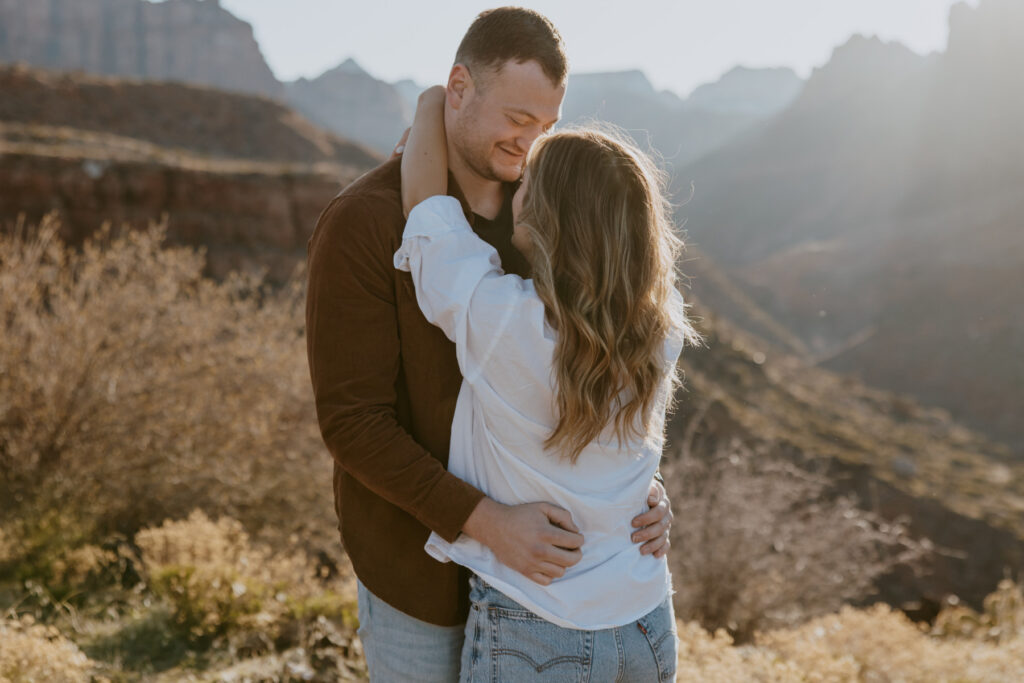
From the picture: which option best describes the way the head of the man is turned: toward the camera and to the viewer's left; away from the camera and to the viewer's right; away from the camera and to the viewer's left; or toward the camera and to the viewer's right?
toward the camera and to the viewer's right

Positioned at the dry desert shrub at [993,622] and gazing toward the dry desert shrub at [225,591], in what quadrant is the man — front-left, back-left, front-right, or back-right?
front-left

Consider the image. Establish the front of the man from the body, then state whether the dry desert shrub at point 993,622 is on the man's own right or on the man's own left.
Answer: on the man's own left

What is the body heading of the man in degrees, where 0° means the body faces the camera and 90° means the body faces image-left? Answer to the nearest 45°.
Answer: approximately 315°

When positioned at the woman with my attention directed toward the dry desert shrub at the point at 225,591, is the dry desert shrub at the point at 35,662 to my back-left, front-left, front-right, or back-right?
front-left

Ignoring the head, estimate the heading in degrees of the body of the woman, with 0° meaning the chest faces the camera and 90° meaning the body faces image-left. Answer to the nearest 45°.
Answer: approximately 135°

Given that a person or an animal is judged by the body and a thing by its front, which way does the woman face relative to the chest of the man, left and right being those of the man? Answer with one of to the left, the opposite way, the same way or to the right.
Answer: the opposite way

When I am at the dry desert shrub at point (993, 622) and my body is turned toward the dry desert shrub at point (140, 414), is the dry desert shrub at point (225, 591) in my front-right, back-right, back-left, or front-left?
front-left

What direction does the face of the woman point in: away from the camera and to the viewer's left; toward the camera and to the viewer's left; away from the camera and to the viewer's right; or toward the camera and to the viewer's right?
away from the camera and to the viewer's left
